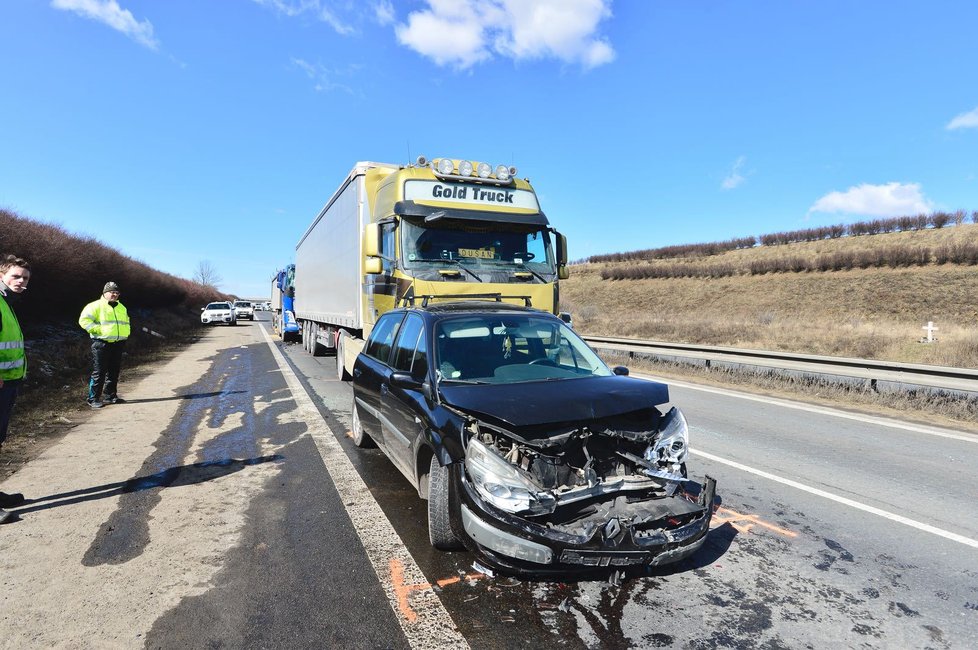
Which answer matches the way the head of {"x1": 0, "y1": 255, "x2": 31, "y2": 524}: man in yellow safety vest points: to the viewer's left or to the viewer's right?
to the viewer's right

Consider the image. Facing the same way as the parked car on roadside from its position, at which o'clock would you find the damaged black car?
The damaged black car is roughly at 12 o'clock from the parked car on roadside.

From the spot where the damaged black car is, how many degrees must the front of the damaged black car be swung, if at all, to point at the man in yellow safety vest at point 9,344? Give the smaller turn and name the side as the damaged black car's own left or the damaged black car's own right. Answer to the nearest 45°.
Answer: approximately 135° to the damaged black car's own right

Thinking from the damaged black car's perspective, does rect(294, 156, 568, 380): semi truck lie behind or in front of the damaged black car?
behind

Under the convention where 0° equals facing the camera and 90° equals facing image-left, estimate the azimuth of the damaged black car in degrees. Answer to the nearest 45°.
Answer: approximately 315°

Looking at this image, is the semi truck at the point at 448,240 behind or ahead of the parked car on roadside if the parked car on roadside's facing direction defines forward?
ahead

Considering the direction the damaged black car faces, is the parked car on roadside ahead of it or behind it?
behind

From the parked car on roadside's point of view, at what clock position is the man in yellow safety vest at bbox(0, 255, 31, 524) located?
The man in yellow safety vest is roughly at 12 o'clock from the parked car on roadside.

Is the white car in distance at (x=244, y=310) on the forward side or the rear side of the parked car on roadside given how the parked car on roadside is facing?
on the rear side

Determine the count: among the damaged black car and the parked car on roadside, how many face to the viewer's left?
0

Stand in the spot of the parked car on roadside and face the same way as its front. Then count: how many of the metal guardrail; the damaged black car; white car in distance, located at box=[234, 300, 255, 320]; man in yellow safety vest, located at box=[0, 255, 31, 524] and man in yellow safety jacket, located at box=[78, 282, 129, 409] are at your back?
1

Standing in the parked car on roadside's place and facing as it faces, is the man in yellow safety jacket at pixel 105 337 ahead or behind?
ahead

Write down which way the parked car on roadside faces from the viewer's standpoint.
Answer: facing the viewer

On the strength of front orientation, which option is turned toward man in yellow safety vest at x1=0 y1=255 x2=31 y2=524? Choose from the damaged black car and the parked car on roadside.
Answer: the parked car on roadside

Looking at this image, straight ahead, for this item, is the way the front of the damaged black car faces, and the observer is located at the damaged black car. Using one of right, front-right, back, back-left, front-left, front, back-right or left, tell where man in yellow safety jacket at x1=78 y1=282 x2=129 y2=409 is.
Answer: back
